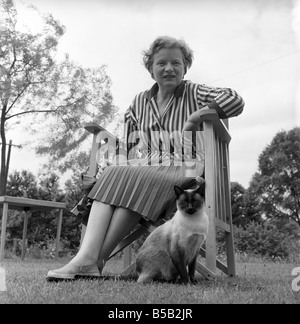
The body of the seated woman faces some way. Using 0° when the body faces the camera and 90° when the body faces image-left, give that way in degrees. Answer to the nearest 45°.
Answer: approximately 45°

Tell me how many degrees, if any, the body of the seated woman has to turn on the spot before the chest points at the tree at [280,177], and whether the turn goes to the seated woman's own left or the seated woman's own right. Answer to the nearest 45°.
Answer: approximately 180°

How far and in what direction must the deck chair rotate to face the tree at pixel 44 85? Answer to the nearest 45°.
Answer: approximately 90° to its right

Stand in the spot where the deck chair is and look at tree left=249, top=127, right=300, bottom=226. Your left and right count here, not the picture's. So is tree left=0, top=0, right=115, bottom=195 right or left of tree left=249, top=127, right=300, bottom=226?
left

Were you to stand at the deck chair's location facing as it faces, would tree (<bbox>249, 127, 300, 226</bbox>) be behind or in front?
behind

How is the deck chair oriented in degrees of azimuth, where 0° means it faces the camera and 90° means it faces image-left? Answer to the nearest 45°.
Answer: approximately 45°

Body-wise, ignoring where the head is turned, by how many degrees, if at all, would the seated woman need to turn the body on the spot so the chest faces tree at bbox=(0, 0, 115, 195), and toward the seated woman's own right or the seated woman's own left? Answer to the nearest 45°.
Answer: approximately 135° to the seated woman's own right

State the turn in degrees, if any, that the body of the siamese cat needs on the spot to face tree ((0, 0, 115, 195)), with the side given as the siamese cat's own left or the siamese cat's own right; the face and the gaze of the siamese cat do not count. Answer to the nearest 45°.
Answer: approximately 180°
